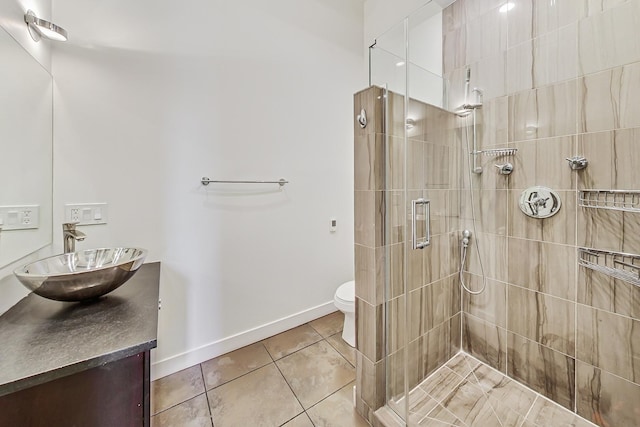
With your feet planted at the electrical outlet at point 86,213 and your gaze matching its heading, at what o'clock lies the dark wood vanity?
The dark wood vanity is roughly at 12 o'clock from the electrical outlet.

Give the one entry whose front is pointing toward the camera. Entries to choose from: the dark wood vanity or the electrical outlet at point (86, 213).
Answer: the electrical outlet

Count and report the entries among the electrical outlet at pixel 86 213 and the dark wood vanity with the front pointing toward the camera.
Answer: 1

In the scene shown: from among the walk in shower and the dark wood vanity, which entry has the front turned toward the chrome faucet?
the walk in shower

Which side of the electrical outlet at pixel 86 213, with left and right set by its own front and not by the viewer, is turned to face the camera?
front

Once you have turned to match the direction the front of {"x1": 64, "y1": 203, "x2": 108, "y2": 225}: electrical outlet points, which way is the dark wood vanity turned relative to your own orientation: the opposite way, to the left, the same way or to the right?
to the left

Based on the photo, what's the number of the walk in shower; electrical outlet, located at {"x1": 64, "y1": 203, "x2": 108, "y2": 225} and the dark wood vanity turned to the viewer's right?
1

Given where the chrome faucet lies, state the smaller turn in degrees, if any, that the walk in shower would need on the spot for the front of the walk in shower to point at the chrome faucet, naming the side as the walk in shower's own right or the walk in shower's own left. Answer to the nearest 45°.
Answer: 0° — it already faces it

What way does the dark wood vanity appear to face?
to the viewer's right

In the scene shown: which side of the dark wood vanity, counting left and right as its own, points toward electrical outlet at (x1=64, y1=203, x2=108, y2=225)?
left

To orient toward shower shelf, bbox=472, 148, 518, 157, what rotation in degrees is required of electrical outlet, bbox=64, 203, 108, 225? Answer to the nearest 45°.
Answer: approximately 45° to its left
